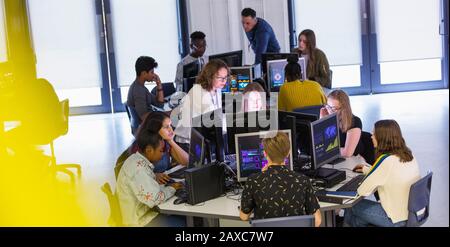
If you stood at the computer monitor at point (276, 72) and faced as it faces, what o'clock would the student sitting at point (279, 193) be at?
The student sitting is roughly at 12 o'clock from the computer monitor.

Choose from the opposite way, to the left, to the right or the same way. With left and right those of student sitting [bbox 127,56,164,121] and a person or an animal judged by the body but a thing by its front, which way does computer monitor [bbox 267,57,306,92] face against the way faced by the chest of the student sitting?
to the right

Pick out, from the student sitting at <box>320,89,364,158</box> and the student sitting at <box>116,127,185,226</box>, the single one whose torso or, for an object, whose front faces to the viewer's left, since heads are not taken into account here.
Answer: the student sitting at <box>320,89,364,158</box>

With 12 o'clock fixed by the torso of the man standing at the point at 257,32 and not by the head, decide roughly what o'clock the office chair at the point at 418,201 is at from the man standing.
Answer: The office chair is roughly at 10 o'clock from the man standing.

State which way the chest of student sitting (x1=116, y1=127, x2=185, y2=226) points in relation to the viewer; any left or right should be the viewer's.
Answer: facing to the right of the viewer

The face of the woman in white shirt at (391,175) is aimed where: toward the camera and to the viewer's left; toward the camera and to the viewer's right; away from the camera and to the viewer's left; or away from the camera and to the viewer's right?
away from the camera and to the viewer's left

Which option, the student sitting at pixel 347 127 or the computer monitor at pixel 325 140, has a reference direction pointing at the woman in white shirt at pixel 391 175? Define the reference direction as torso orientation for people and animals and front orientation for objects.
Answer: the computer monitor

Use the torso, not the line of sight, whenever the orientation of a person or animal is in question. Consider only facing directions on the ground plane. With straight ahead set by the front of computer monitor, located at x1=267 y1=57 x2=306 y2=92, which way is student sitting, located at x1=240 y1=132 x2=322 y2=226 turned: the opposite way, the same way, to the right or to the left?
the opposite way

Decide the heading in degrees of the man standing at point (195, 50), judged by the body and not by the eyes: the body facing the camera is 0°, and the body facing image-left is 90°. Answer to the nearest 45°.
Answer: approximately 315°

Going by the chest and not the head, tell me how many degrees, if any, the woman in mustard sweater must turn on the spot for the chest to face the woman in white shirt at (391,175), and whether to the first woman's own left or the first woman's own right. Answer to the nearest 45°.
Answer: approximately 180°

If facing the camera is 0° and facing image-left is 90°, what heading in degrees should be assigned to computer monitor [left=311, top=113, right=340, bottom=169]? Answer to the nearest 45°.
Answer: approximately 315°

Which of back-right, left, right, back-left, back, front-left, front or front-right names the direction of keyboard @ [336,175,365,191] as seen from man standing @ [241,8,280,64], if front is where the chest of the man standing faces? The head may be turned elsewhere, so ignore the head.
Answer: front-left

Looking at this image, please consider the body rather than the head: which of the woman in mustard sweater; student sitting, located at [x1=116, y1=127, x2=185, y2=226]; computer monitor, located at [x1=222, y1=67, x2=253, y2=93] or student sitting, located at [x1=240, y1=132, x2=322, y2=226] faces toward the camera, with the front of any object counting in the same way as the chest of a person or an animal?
the computer monitor
